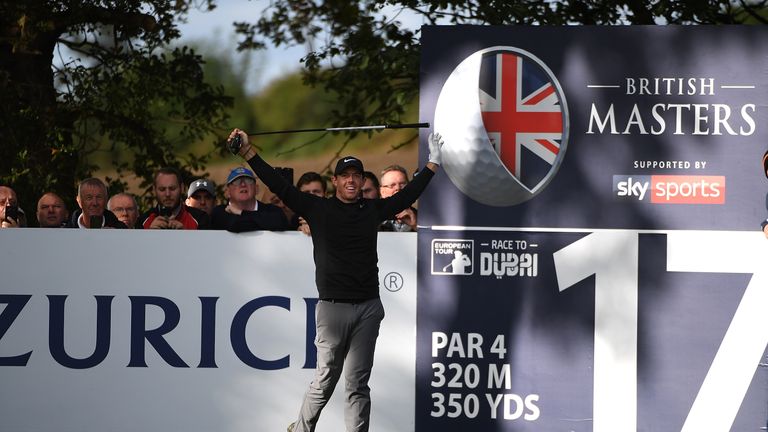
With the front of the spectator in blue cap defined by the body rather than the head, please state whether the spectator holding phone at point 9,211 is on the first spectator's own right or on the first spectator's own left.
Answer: on the first spectator's own right

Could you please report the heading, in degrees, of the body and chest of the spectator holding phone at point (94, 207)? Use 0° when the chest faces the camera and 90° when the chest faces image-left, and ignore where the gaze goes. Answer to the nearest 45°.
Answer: approximately 0°

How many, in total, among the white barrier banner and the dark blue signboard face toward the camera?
2

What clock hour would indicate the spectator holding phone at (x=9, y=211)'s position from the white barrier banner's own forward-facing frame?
The spectator holding phone is roughly at 4 o'clock from the white barrier banner.

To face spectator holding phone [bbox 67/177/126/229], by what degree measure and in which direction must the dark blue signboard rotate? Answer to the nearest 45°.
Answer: approximately 90° to its right

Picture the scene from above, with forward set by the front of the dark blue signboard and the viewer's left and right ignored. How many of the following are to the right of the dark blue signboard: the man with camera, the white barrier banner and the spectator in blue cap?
3
